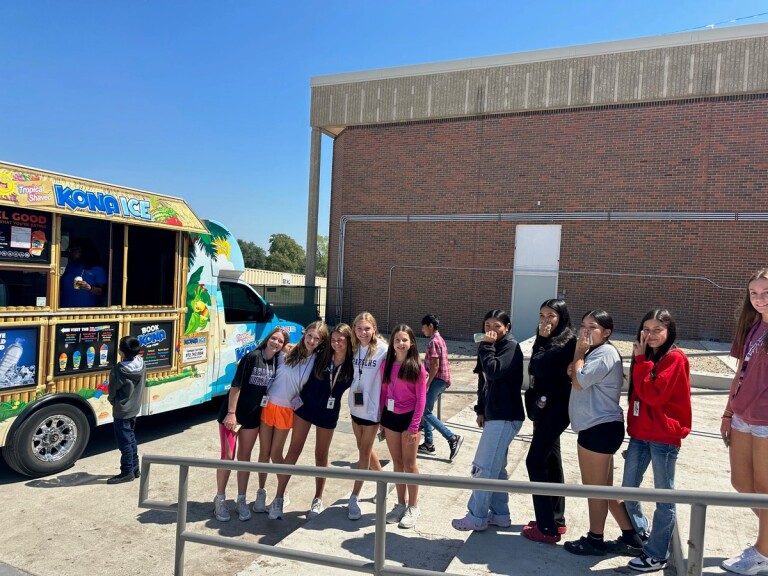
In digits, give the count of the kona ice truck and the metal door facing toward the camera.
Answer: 1

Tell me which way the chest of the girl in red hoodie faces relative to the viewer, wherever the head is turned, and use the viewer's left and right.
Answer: facing the viewer and to the left of the viewer

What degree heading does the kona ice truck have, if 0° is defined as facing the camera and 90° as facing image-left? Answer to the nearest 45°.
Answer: approximately 225°

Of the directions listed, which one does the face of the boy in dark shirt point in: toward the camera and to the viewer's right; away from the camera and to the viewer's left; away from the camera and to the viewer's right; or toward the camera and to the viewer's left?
away from the camera and to the viewer's left

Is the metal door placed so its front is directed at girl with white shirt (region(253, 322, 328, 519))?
yes

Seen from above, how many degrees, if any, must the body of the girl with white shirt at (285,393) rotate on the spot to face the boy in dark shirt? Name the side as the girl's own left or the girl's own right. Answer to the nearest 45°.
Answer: approximately 135° to the girl's own right

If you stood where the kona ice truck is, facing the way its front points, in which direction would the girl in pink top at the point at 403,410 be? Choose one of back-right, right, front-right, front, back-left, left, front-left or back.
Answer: right

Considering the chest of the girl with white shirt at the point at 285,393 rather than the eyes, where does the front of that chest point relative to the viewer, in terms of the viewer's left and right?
facing the viewer

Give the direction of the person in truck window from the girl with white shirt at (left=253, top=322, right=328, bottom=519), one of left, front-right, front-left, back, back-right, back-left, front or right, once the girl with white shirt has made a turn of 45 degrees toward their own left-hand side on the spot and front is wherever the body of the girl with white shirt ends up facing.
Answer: back

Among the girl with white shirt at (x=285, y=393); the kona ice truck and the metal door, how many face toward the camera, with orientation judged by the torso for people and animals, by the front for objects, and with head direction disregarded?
2

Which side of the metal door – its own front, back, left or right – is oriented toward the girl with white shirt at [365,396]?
front
